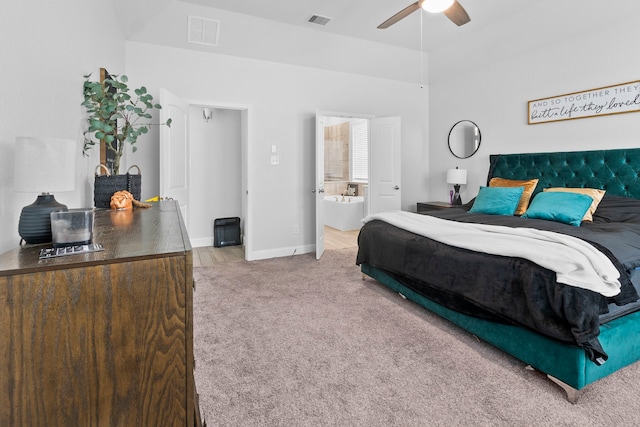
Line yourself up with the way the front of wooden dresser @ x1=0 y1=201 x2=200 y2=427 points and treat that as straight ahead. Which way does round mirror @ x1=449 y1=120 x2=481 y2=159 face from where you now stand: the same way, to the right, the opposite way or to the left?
the opposite way

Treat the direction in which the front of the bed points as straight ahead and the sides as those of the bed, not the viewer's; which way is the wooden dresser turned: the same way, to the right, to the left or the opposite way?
the opposite way

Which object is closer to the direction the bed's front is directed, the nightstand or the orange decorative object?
the orange decorative object

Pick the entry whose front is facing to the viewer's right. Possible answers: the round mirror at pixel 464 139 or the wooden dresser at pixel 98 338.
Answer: the wooden dresser

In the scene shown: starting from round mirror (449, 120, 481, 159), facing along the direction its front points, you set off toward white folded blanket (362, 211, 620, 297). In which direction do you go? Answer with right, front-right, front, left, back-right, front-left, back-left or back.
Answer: front-left

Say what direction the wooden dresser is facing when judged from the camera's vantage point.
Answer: facing to the right of the viewer

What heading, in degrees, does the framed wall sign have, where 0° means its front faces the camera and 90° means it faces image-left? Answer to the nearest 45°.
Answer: approximately 45°

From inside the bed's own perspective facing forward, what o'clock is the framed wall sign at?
The framed wall sign is roughly at 5 o'clock from the bed.

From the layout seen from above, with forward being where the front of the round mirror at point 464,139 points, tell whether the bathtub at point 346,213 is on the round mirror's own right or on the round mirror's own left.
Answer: on the round mirror's own right

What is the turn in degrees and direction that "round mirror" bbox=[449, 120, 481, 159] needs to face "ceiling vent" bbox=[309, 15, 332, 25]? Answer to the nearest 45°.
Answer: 0° — it already faces it

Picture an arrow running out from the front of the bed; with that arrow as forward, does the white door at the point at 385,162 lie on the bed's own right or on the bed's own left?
on the bed's own right

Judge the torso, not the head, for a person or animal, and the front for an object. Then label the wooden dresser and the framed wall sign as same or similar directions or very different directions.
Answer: very different directions
